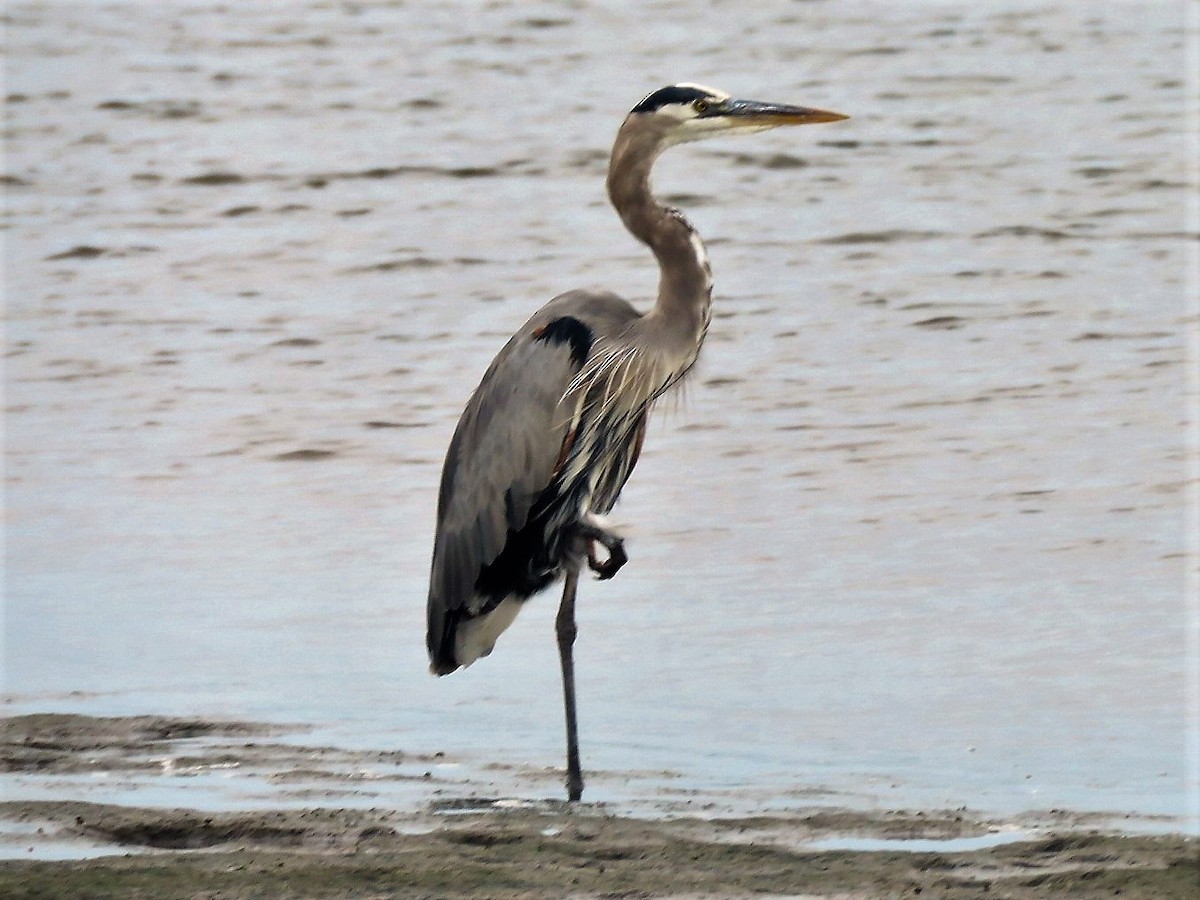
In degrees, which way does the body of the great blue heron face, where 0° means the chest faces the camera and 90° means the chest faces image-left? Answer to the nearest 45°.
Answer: approximately 270°
